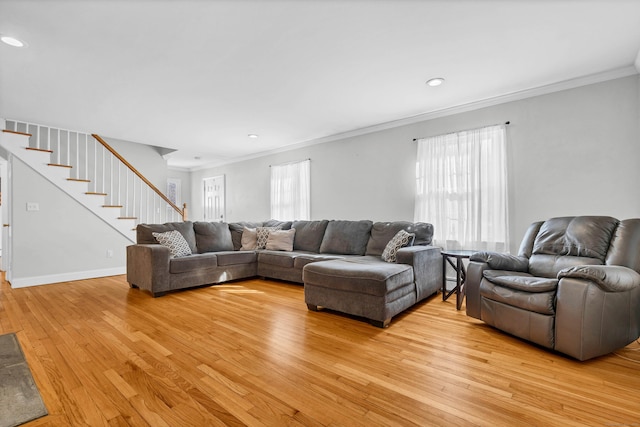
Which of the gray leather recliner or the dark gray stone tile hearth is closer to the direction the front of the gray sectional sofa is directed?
the dark gray stone tile hearth

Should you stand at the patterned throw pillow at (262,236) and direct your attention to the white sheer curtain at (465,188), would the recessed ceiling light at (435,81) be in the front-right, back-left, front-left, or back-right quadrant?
front-right

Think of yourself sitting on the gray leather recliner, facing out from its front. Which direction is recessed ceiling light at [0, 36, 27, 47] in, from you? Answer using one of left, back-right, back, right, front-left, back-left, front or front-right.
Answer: front

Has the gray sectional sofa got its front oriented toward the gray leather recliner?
no

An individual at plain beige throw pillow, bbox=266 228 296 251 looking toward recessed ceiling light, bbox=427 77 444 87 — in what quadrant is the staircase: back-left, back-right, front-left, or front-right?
back-right

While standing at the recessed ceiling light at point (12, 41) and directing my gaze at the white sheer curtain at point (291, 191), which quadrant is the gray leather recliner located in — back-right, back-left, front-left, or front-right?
front-right

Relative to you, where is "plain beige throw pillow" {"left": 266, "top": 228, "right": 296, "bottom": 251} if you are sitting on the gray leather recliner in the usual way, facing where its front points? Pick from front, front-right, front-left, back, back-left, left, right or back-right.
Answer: front-right

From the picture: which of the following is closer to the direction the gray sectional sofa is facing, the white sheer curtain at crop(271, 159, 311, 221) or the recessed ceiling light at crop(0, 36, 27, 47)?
the recessed ceiling light

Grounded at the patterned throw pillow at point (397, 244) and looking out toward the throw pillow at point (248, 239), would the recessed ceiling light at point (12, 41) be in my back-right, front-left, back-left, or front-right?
front-left

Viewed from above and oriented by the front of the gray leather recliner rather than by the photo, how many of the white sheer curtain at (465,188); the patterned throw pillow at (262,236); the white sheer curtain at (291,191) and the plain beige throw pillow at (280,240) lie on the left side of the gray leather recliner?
0

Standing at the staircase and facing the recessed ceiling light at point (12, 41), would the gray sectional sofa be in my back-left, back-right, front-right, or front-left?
front-left

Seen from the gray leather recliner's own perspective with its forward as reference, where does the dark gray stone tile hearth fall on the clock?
The dark gray stone tile hearth is roughly at 12 o'clock from the gray leather recliner.

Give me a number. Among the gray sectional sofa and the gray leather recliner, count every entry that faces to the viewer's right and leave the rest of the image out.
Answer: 0

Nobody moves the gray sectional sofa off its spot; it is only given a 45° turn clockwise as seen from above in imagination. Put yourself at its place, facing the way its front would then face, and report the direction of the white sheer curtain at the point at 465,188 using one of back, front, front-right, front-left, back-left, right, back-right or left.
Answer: back

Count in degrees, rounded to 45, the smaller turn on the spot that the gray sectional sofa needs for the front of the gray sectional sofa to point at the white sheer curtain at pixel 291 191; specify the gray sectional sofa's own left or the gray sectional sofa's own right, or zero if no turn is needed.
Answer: approximately 135° to the gray sectional sofa's own right

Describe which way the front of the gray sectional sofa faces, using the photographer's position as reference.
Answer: facing the viewer and to the left of the viewer

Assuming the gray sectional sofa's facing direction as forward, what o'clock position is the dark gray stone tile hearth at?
The dark gray stone tile hearth is roughly at 12 o'clock from the gray sectional sofa.

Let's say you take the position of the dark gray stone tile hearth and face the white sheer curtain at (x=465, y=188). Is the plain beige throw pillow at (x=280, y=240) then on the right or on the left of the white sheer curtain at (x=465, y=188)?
left

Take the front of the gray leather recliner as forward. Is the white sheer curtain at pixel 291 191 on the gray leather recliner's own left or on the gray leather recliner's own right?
on the gray leather recliner's own right
